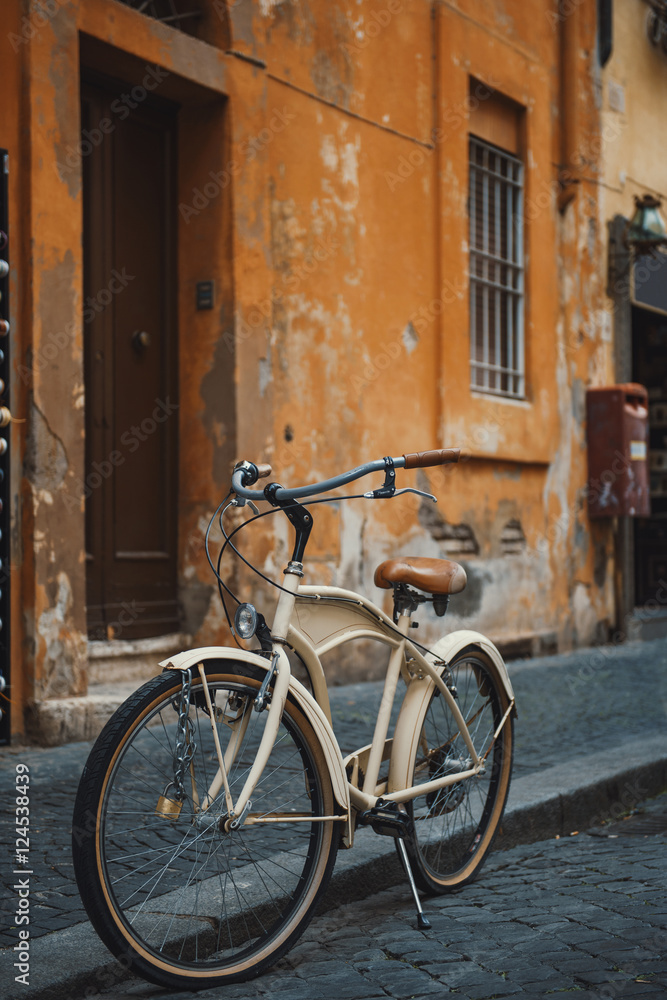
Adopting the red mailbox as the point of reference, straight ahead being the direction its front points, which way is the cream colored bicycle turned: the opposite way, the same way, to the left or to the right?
to the right

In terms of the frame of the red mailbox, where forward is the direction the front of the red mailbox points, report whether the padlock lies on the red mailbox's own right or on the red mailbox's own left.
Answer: on the red mailbox's own right

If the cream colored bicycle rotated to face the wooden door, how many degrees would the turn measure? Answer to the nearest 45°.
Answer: approximately 135° to its right

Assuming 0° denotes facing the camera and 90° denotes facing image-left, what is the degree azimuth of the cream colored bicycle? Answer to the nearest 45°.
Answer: approximately 45°
